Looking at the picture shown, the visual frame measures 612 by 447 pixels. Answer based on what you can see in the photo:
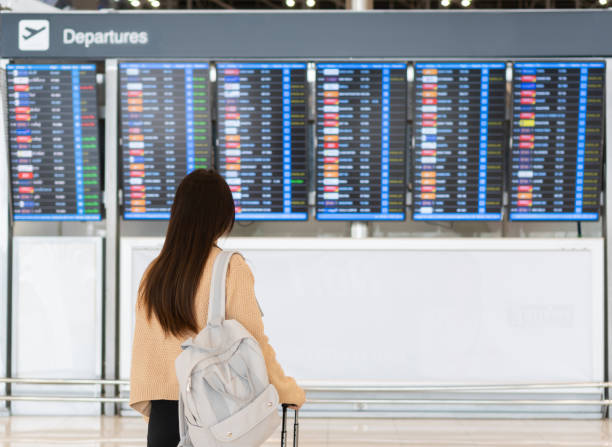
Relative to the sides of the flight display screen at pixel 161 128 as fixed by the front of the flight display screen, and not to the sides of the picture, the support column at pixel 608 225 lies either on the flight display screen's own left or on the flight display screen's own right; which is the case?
on the flight display screen's own left

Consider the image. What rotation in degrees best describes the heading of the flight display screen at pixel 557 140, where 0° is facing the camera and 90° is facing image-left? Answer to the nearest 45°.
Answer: approximately 0°

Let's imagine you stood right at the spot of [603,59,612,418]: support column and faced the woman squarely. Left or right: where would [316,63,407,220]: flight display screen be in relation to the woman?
right

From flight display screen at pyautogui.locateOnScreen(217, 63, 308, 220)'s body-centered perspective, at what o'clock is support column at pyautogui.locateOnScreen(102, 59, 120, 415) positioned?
The support column is roughly at 3 o'clock from the flight display screen.

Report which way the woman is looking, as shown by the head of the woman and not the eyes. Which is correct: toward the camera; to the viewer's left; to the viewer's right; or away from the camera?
away from the camera
